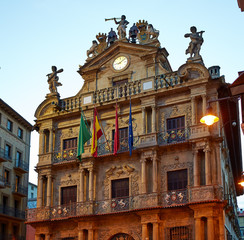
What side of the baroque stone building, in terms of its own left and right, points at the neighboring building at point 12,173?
right

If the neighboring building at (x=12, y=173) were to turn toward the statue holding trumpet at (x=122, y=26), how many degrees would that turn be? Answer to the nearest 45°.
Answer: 0° — it already faces it

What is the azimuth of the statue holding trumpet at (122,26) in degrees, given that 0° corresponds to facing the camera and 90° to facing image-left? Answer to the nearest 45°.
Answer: approximately 45°

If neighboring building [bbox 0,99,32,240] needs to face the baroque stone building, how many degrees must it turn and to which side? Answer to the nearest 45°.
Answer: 0° — it already faces it

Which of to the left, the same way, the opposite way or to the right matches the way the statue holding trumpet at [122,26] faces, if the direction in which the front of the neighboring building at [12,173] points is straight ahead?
to the right

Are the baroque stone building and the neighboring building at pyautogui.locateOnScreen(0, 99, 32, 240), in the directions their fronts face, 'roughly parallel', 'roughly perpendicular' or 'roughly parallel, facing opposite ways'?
roughly perpendicular
